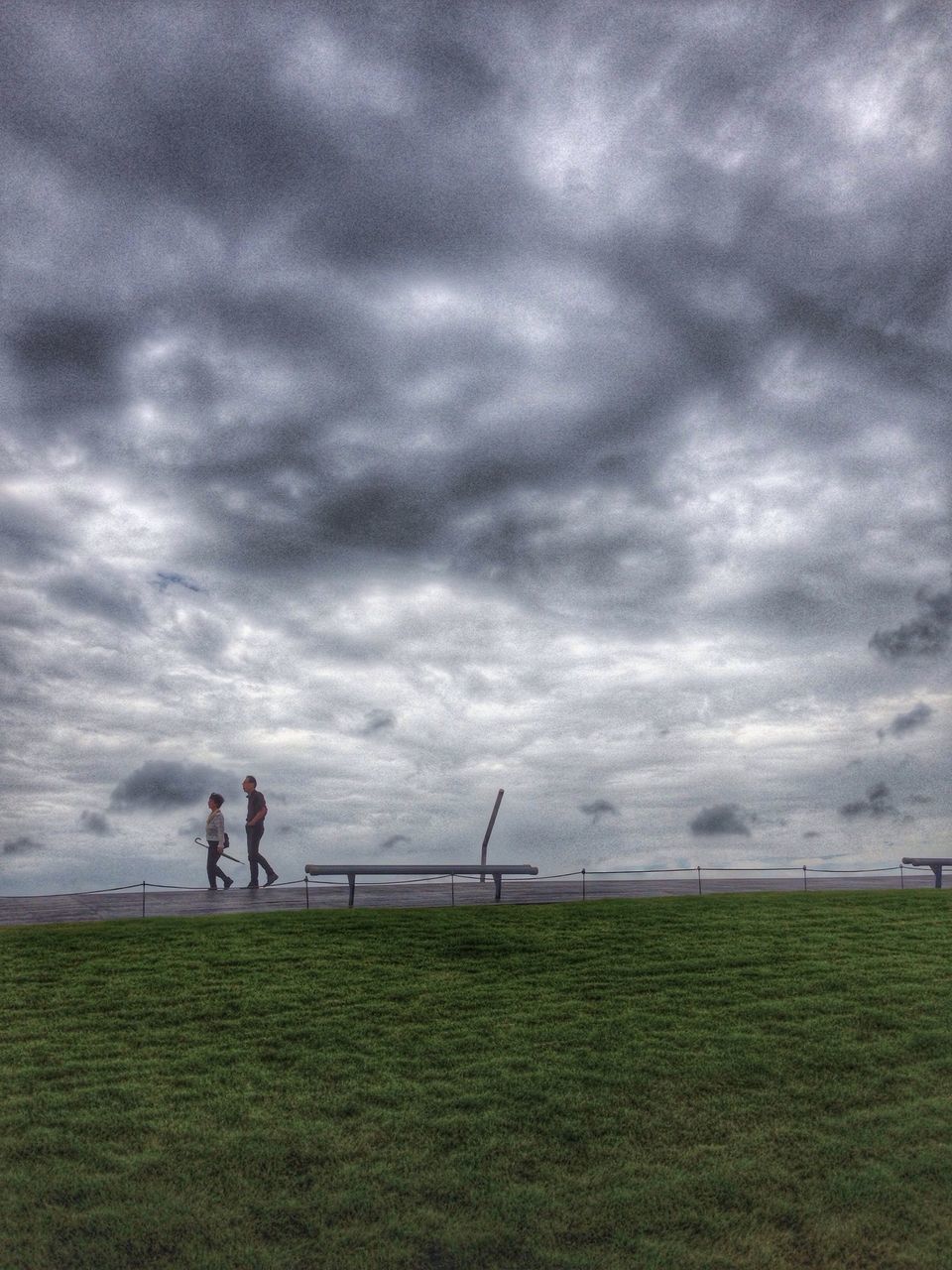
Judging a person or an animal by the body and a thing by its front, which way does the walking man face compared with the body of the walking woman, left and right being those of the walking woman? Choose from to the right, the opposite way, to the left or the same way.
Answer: the same way

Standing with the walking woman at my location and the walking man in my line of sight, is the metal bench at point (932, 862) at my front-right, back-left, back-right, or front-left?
front-left
